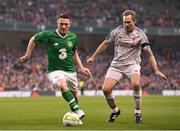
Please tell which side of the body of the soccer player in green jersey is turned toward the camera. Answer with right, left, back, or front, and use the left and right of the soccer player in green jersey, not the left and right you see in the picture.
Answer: front
